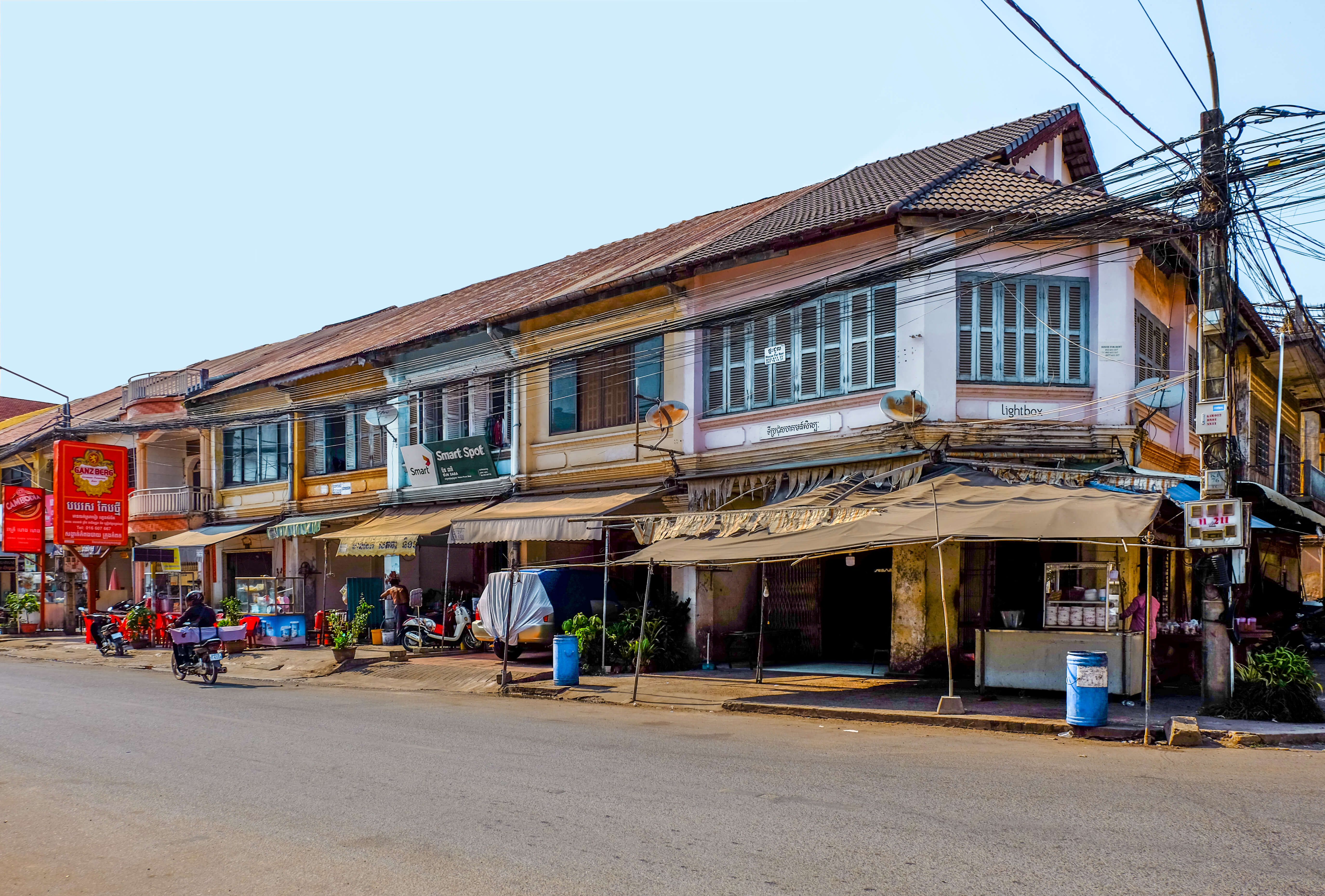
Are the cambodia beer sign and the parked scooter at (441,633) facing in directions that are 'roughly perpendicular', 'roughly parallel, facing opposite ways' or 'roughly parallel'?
roughly perpendicular

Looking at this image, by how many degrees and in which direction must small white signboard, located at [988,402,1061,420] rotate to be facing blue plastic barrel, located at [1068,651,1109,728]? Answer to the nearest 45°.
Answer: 0° — it already faces it

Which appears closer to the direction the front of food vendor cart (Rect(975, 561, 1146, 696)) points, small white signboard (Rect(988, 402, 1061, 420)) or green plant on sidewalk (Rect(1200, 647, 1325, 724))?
the green plant on sidewalk

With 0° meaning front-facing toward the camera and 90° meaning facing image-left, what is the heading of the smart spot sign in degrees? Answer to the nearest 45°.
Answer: approximately 0°
